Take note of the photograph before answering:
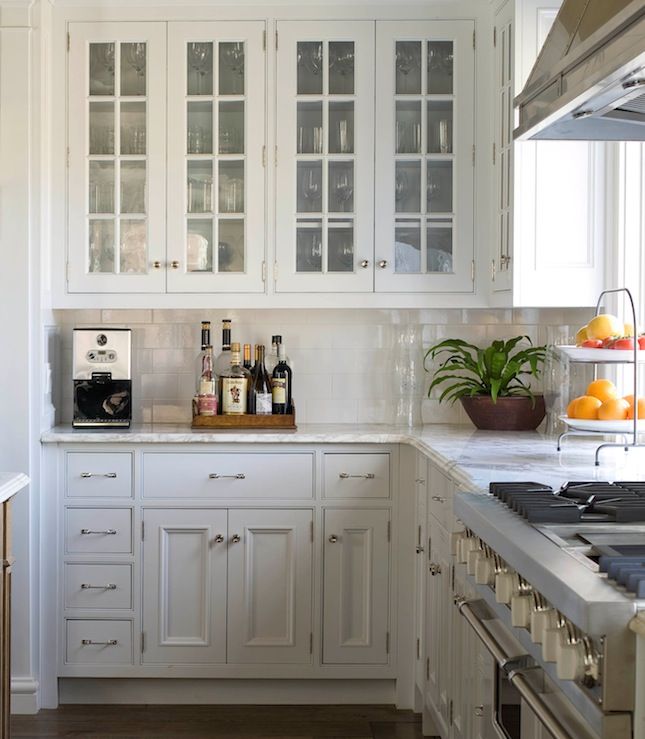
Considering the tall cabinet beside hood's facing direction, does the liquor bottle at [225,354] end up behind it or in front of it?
in front

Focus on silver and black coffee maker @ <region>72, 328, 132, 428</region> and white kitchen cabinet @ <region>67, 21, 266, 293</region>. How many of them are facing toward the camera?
2

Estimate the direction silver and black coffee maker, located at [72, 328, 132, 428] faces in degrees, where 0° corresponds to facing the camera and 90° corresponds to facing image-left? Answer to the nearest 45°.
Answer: approximately 0°

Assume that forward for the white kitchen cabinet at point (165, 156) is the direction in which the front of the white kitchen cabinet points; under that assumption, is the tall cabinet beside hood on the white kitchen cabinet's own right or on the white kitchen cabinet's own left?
on the white kitchen cabinet's own left

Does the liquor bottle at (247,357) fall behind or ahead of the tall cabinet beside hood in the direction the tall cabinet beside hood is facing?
ahead

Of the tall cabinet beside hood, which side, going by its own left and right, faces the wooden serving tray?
front

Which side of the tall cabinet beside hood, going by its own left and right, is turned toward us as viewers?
left

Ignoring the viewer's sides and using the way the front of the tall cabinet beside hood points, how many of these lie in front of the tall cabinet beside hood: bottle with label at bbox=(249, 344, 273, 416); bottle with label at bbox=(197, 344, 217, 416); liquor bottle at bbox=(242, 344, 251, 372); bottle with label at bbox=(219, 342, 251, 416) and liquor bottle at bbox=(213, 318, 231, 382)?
5

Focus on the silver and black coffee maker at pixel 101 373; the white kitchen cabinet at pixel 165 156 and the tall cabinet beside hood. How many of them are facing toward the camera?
2

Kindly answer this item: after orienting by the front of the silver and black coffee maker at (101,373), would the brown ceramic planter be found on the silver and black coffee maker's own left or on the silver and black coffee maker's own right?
on the silver and black coffee maker's own left

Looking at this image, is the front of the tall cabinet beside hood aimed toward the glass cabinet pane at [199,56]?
yes

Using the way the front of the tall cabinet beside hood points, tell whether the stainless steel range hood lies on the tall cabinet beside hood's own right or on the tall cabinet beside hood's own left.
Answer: on the tall cabinet beside hood's own left
